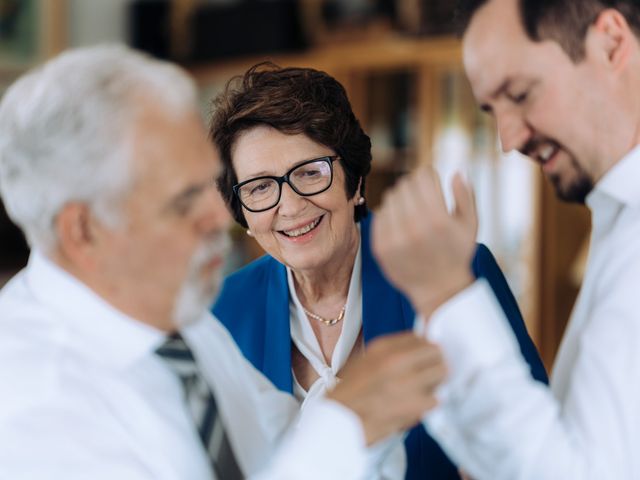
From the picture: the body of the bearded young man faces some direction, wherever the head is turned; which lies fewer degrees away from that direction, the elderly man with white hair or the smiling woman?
the elderly man with white hair

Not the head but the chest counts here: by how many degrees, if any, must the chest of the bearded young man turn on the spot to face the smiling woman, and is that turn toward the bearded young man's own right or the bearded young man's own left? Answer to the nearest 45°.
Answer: approximately 45° to the bearded young man's own right

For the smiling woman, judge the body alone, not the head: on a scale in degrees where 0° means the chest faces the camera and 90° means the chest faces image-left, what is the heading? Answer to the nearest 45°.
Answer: approximately 0°

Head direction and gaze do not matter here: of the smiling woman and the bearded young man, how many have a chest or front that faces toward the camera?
1

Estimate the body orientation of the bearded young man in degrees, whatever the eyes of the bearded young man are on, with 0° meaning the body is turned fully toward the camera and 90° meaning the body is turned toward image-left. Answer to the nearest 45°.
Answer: approximately 90°

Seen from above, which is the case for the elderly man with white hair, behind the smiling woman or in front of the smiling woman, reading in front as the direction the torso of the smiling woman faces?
in front

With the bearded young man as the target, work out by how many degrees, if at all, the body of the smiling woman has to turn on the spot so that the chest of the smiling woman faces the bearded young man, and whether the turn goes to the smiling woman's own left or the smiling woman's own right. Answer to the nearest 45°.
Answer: approximately 45° to the smiling woman's own left

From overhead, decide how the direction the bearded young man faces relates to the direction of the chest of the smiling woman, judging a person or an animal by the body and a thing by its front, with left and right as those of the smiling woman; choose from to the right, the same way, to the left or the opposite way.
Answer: to the right

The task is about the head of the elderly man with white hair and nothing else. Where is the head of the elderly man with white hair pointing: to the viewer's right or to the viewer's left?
to the viewer's right
